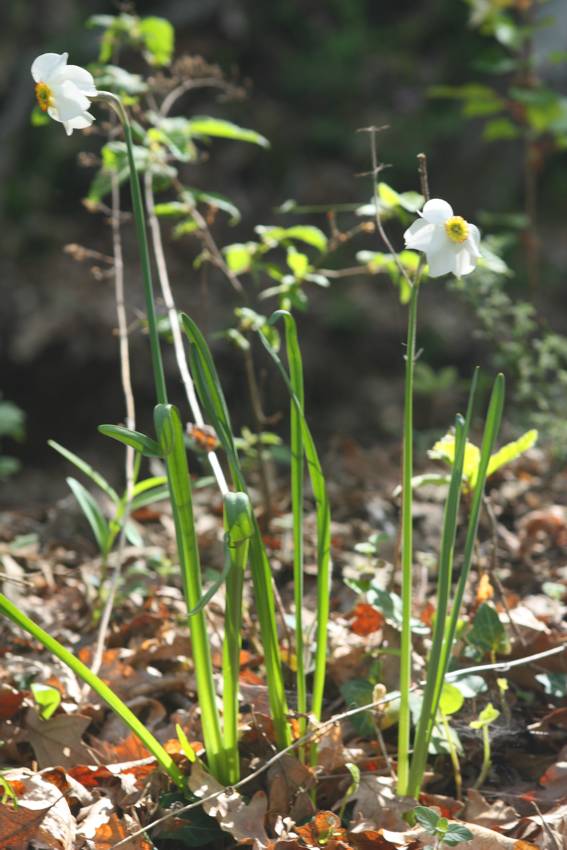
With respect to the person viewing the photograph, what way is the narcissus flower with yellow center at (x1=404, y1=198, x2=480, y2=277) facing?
facing the viewer and to the right of the viewer

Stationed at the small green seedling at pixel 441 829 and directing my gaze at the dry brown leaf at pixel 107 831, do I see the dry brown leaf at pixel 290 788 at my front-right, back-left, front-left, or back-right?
front-right

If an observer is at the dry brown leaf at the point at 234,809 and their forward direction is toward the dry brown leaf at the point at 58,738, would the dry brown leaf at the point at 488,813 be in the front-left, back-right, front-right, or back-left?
back-right
